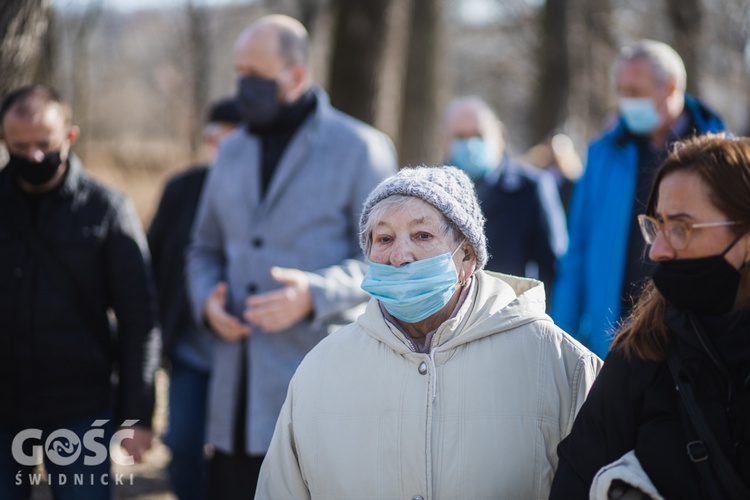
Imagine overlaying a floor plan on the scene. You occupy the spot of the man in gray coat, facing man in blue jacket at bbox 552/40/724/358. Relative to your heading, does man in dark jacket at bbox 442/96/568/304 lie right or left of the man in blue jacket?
left

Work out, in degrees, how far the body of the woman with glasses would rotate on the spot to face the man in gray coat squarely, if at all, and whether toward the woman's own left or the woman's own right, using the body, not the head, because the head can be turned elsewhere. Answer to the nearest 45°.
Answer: approximately 90° to the woman's own right

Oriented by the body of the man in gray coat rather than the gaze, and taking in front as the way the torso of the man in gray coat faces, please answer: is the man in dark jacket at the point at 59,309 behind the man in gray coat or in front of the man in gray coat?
in front

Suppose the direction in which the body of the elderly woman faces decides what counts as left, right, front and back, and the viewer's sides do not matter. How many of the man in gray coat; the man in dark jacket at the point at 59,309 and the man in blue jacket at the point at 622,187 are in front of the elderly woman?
0

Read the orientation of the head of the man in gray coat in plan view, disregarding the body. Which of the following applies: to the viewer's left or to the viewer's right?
to the viewer's left

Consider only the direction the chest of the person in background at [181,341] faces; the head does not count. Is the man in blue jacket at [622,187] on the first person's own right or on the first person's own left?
on the first person's own left

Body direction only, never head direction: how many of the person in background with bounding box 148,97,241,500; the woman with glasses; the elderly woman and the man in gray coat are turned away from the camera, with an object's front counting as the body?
0

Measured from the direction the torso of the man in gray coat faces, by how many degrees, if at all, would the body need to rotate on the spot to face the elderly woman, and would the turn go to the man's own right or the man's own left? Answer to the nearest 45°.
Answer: approximately 45° to the man's own left

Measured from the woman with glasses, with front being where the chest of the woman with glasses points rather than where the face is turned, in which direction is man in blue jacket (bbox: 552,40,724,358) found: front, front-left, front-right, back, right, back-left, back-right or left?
back-right

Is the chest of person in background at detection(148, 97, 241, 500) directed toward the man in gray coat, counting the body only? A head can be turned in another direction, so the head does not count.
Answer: no

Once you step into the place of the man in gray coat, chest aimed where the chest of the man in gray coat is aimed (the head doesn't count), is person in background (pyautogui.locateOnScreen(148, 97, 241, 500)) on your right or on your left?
on your right

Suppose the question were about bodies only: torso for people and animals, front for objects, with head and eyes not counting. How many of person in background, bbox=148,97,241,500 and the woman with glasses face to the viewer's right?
0

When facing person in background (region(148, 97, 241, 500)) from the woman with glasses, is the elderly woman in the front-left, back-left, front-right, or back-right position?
front-left

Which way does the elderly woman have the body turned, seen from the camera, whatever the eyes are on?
toward the camera

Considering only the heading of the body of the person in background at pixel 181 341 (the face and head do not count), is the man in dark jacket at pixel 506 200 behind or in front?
behind

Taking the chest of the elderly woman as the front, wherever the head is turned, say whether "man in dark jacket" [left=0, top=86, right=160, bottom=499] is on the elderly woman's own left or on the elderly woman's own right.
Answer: on the elderly woman's own right

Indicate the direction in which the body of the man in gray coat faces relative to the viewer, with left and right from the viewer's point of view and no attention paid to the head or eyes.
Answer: facing the viewer and to the left of the viewer

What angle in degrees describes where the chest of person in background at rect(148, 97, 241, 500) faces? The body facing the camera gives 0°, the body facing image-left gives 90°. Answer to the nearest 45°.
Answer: approximately 45°
